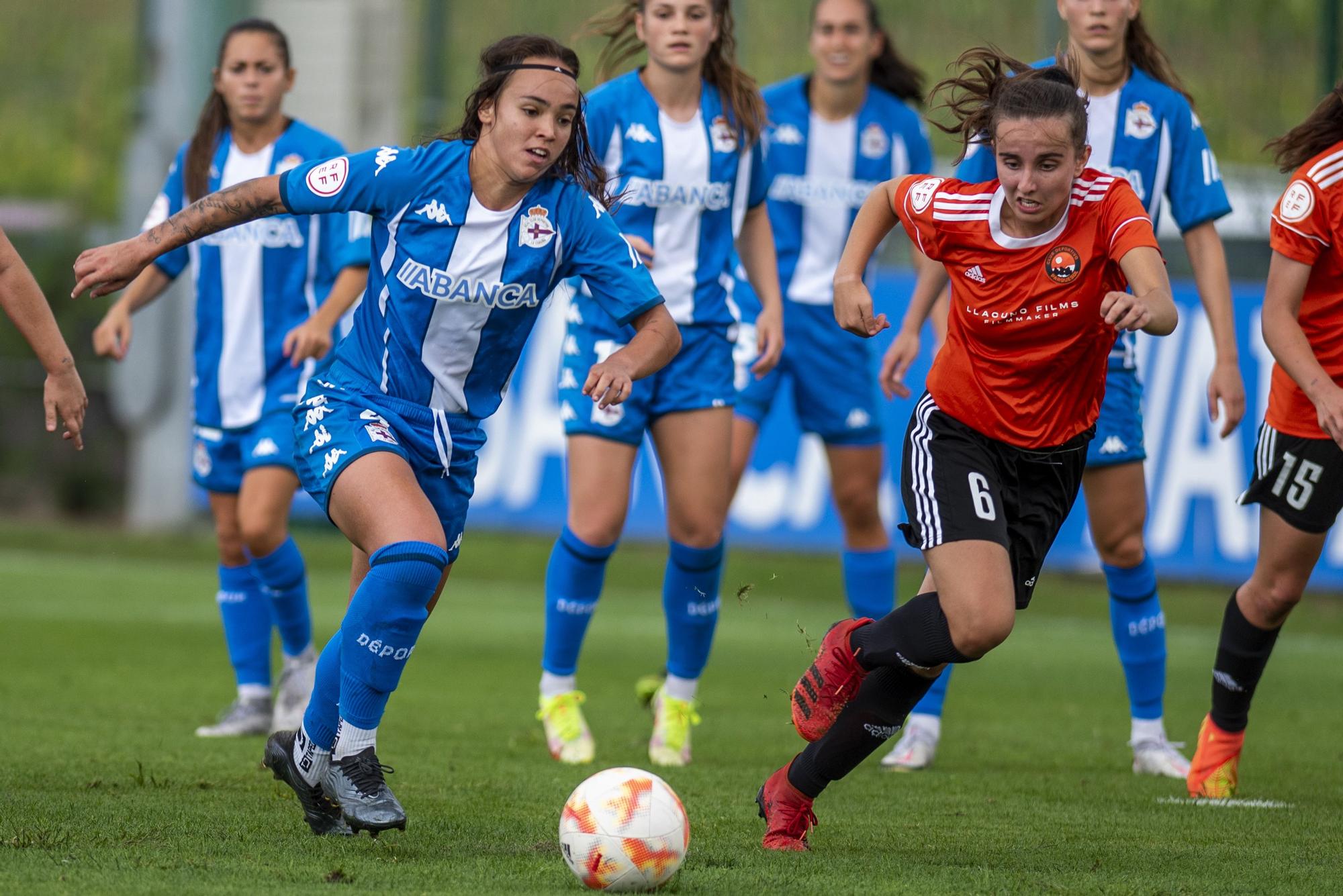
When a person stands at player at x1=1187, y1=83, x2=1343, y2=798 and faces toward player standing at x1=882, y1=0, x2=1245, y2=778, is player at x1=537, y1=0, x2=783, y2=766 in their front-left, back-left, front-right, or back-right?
front-left

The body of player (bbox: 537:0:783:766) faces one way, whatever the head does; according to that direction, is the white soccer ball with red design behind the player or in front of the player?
in front

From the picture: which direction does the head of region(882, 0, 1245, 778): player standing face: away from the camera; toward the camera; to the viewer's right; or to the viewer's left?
toward the camera

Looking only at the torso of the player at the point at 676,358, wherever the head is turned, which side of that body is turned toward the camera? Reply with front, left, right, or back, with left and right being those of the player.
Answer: front

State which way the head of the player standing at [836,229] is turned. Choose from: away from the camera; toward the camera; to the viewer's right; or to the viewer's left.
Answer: toward the camera

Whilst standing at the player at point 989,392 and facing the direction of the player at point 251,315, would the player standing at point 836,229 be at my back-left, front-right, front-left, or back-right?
front-right
